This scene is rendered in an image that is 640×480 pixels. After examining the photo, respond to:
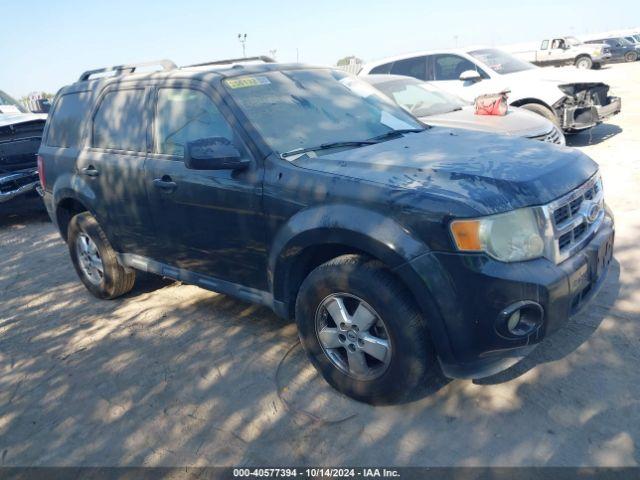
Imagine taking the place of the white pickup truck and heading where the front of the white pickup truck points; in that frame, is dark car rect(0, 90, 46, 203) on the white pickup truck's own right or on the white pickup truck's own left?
on the white pickup truck's own right

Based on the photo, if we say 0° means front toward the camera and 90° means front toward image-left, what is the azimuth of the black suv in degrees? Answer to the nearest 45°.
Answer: approximately 315°

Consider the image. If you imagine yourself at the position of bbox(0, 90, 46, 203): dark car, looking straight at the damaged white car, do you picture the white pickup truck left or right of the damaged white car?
left

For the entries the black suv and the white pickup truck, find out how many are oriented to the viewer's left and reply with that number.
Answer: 0

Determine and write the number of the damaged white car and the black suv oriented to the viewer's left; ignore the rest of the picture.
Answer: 0

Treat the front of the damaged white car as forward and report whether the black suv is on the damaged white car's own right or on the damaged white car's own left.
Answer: on the damaged white car's own right

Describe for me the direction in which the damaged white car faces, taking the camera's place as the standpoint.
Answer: facing the viewer and to the right of the viewer

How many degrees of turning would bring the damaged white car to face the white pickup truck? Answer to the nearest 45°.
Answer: approximately 135° to its left

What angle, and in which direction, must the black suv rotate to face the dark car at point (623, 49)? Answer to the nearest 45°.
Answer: approximately 90° to its left
